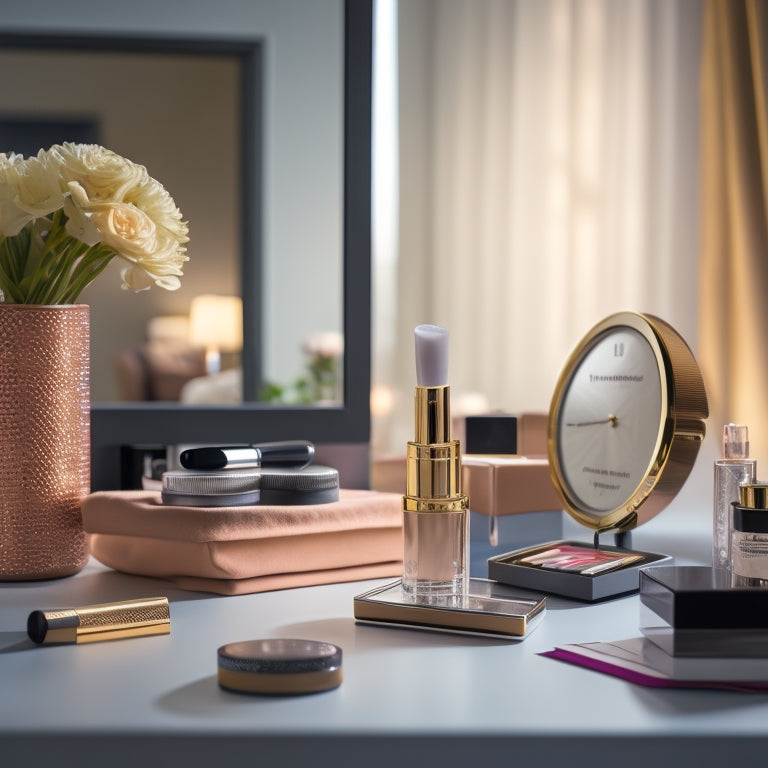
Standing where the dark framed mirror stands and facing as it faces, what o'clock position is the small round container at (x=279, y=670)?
The small round container is roughly at 12 o'clock from the dark framed mirror.

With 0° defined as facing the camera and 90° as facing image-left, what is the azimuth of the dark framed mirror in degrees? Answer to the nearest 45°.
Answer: approximately 0°

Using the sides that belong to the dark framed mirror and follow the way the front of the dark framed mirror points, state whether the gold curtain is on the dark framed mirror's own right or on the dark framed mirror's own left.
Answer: on the dark framed mirror's own left

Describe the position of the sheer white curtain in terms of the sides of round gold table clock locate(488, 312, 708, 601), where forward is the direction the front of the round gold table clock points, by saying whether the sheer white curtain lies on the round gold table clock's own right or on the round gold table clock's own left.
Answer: on the round gold table clock's own right

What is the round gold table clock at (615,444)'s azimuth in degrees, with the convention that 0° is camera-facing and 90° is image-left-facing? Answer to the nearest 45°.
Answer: approximately 45°

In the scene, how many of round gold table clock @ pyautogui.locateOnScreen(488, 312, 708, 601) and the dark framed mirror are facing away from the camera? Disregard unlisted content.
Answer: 0
